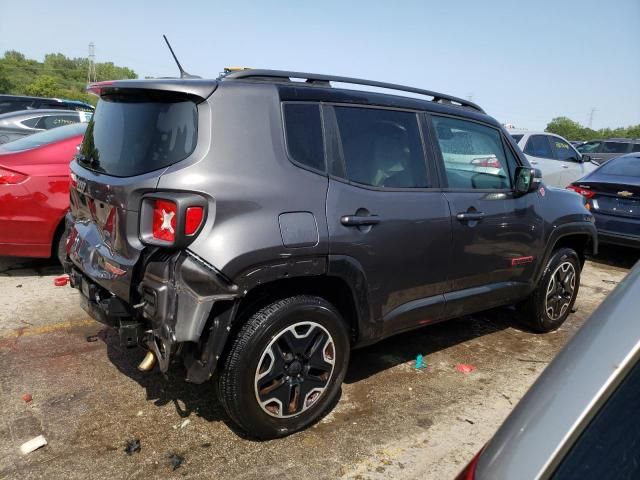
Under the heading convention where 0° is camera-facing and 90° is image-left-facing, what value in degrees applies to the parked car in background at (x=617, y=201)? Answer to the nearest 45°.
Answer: approximately 225°

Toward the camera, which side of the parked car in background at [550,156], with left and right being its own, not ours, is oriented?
right

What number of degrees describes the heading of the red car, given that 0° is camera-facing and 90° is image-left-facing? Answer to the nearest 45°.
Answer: approximately 225°

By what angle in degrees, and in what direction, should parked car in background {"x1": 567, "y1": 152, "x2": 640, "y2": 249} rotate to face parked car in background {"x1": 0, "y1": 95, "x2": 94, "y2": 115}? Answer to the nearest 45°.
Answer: approximately 135° to its left

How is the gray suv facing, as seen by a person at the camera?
facing away from the viewer and to the right of the viewer

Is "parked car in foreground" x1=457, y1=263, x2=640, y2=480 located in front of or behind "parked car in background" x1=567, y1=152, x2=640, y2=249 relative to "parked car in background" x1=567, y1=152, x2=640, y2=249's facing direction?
behind

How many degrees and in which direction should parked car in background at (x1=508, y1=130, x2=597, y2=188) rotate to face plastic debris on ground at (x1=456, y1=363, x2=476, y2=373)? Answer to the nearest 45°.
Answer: approximately 90° to its right

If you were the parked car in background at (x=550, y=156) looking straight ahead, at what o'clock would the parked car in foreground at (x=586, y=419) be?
the parked car in foreground at (x=586, y=419) is roughly at 3 o'clock from the parked car in background at (x=550, y=156).

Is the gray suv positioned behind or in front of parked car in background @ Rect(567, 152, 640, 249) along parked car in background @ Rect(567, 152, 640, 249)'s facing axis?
behind

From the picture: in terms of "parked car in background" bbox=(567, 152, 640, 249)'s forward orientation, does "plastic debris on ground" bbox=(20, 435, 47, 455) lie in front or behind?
behind

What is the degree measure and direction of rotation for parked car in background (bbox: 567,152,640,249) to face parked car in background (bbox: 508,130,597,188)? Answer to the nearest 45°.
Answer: approximately 45° to its left
